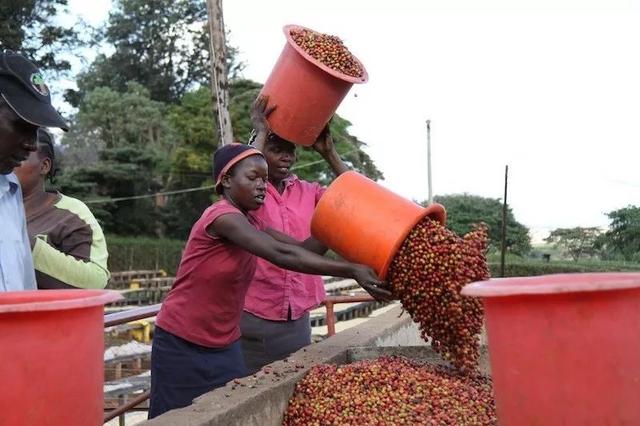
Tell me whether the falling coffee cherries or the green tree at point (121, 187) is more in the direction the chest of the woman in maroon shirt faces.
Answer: the falling coffee cherries

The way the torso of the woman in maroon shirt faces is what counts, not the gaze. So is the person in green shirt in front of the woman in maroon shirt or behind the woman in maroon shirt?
behind

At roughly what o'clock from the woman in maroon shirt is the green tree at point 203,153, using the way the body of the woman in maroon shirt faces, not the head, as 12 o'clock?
The green tree is roughly at 9 o'clock from the woman in maroon shirt.

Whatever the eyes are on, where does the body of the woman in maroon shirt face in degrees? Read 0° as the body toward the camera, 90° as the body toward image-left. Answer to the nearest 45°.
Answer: approximately 270°

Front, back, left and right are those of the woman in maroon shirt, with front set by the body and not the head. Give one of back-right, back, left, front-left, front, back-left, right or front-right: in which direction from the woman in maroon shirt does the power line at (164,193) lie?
left

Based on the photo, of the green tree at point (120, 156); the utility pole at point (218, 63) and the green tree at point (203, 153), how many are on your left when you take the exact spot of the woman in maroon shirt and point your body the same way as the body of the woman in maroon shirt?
3

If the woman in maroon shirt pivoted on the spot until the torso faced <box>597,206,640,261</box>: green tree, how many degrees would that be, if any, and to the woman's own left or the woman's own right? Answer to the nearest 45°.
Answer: approximately 45° to the woman's own left

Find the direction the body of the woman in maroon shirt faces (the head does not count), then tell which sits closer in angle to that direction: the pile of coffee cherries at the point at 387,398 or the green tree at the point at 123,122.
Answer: the pile of coffee cherries

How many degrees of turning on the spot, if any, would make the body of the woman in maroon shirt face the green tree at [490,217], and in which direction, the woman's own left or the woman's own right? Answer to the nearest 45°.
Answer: approximately 90° to the woman's own left

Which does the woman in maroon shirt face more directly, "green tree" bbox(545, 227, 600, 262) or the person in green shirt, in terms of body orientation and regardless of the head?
the green tree
